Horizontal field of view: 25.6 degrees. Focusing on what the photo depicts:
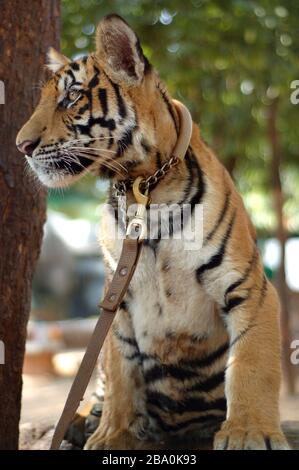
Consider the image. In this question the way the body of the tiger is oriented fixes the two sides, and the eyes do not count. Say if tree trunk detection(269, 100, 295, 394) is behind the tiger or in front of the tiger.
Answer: behind

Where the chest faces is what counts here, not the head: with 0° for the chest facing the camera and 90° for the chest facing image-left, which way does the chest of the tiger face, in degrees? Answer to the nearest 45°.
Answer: approximately 45°

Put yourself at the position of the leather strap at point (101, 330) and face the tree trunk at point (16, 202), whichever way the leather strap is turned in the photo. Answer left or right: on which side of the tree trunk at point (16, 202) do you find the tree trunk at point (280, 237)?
right
